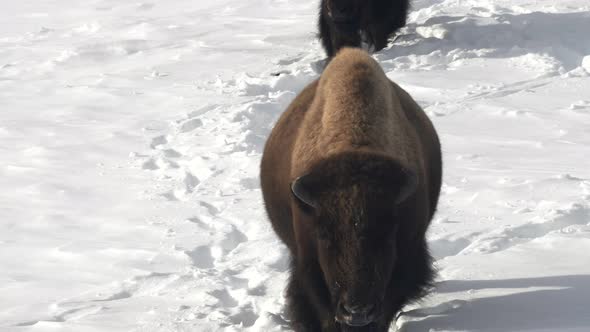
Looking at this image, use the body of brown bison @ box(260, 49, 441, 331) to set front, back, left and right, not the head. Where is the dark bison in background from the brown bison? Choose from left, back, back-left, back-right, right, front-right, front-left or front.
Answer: back

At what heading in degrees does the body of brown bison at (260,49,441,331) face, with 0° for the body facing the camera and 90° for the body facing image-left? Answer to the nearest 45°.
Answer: approximately 0°
